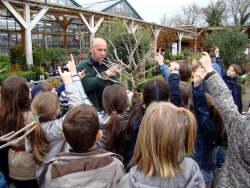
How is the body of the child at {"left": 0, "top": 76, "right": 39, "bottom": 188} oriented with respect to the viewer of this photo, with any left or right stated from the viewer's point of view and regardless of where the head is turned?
facing away from the viewer and to the right of the viewer

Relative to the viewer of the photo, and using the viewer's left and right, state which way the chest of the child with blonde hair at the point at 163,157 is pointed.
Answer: facing away from the viewer

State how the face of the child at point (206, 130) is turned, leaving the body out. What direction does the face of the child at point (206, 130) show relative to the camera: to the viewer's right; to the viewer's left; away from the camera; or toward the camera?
away from the camera

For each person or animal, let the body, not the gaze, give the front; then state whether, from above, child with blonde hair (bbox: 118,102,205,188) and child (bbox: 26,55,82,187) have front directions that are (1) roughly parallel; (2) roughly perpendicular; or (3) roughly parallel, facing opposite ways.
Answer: roughly parallel

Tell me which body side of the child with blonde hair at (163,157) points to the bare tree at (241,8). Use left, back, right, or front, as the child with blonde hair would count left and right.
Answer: front

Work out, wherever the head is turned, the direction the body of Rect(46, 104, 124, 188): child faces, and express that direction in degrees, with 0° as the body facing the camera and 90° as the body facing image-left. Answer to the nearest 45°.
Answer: approximately 180°

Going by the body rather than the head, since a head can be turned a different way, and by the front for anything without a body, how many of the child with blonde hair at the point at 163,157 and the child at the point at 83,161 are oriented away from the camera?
2

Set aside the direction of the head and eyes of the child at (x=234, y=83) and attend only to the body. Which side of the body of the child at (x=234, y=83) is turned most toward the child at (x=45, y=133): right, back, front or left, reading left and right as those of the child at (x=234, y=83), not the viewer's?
front

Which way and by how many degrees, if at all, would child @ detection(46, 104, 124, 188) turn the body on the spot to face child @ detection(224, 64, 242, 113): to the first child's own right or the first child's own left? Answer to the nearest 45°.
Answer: approximately 45° to the first child's own right

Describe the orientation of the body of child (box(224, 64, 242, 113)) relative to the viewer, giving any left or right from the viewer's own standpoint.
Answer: facing the viewer and to the left of the viewer

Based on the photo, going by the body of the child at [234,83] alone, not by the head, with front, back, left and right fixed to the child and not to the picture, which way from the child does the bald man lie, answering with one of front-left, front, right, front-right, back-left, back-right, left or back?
front

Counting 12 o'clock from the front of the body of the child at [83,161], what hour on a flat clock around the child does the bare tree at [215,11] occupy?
The bare tree is roughly at 1 o'clock from the child.

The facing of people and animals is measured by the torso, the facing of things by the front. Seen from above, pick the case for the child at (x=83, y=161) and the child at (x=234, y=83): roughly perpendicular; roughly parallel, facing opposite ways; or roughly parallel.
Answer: roughly perpendicular

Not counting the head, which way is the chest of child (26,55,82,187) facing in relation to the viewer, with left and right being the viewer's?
facing away from the viewer and to the right of the viewer

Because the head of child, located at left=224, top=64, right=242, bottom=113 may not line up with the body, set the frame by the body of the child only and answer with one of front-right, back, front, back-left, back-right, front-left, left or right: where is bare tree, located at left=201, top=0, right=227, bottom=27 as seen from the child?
back-right

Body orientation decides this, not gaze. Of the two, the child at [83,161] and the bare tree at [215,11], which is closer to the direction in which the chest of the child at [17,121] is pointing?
the bare tree

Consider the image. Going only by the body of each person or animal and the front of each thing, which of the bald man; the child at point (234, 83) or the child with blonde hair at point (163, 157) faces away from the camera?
the child with blonde hair

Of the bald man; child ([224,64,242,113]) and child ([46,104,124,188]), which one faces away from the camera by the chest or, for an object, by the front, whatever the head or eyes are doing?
child ([46,104,124,188])
